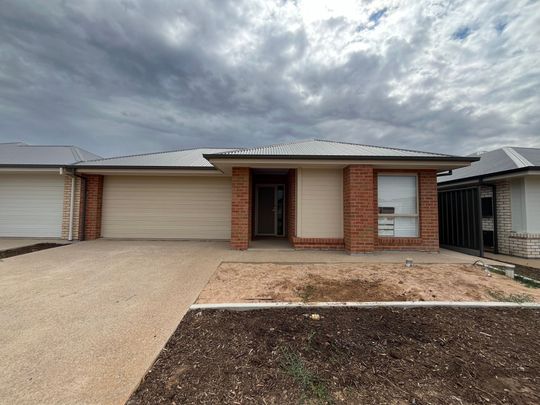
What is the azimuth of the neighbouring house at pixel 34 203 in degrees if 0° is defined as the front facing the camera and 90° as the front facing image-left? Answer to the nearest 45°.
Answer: approximately 0°

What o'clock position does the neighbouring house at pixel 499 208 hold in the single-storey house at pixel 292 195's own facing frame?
The neighbouring house is roughly at 9 o'clock from the single-storey house.

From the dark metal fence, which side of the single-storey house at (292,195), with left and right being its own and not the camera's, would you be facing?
left

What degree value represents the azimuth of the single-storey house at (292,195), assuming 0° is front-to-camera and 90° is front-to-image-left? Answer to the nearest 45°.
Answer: approximately 0°

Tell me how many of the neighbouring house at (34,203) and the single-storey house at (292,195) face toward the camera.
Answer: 2

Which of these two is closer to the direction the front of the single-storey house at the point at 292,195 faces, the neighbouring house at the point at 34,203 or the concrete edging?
the concrete edging

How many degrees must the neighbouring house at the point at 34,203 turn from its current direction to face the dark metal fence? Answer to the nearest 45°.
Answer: approximately 45° to its left

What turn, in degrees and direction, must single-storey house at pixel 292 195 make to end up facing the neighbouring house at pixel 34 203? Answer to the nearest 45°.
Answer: approximately 90° to its right
